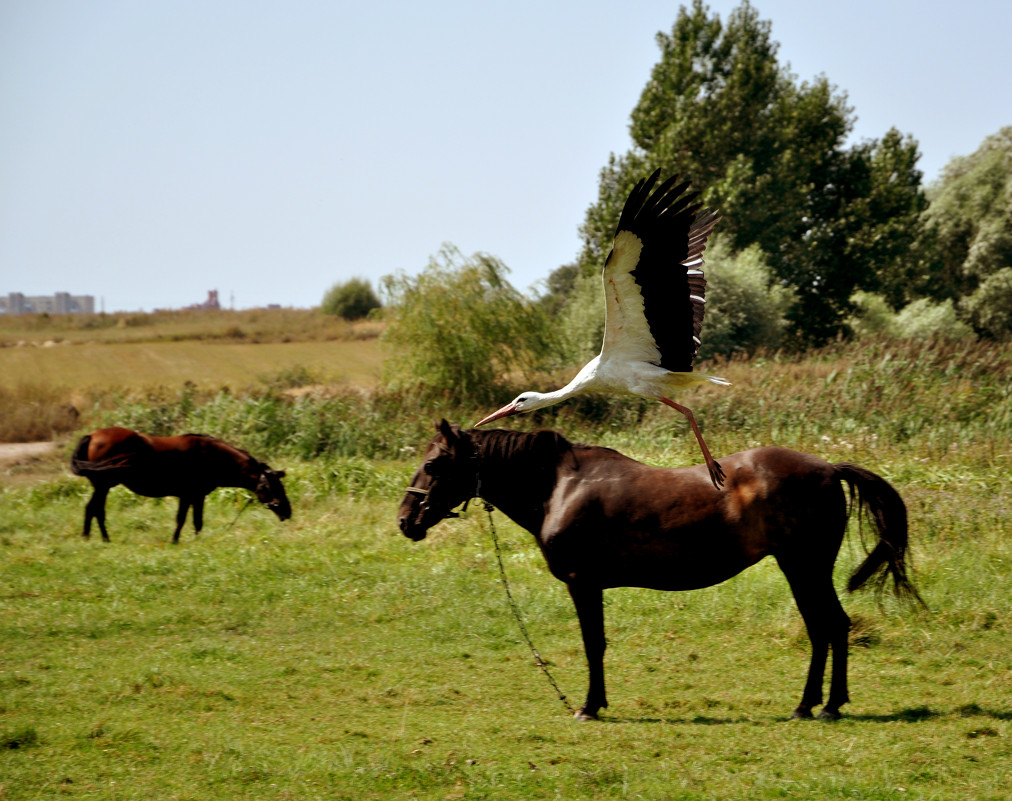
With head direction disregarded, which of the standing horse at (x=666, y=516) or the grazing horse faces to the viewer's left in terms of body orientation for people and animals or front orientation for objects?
the standing horse

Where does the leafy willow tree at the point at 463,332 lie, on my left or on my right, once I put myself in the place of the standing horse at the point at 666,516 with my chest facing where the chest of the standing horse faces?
on my right

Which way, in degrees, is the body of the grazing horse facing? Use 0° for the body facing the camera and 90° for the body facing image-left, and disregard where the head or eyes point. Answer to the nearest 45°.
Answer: approximately 270°

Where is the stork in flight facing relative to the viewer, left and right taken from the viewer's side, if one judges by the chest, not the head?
facing to the left of the viewer

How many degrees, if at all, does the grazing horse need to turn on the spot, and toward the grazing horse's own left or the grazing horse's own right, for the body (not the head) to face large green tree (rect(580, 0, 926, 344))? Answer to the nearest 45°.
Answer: approximately 45° to the grazing horse's own left

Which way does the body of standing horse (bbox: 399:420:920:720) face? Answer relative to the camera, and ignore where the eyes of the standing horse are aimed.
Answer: to the viewer's left

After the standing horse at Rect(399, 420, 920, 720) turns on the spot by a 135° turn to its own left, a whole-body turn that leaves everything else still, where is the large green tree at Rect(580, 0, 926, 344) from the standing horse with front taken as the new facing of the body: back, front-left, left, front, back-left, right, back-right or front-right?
back-left
